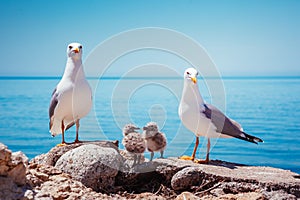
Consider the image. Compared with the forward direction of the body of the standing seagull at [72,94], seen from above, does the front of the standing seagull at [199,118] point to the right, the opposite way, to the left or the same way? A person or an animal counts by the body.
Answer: to the right

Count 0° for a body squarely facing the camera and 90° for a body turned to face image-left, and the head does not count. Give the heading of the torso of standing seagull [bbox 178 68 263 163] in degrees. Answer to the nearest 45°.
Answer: approximately 45°

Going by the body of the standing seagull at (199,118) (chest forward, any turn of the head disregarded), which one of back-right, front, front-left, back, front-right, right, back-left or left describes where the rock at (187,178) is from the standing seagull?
front-left

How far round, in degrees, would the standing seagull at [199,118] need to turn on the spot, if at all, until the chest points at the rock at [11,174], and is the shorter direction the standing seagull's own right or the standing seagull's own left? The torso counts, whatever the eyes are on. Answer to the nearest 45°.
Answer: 0° — it already faces it

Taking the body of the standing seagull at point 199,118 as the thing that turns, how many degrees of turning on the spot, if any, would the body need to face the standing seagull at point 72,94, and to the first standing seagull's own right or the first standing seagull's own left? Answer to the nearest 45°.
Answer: approximately 45° to the first standing seagull's own right

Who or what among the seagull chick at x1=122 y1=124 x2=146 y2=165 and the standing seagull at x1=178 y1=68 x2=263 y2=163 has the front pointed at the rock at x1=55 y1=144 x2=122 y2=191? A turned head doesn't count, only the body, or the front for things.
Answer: the standing seagull
